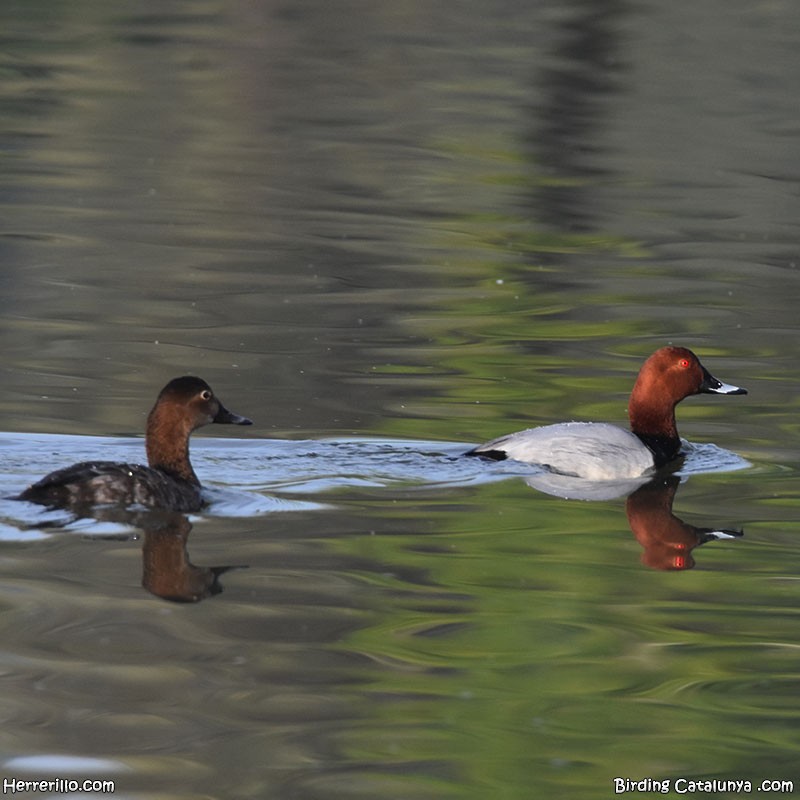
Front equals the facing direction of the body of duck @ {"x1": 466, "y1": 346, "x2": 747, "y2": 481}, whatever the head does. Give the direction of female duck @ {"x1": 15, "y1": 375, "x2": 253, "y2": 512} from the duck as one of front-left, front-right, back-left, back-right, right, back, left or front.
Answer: back-right

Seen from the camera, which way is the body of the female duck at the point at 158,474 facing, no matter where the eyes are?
to the viewer's right

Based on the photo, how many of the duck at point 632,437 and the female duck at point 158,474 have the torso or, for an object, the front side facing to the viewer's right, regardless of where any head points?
2

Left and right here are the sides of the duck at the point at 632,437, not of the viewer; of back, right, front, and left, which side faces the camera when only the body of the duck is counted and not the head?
right
